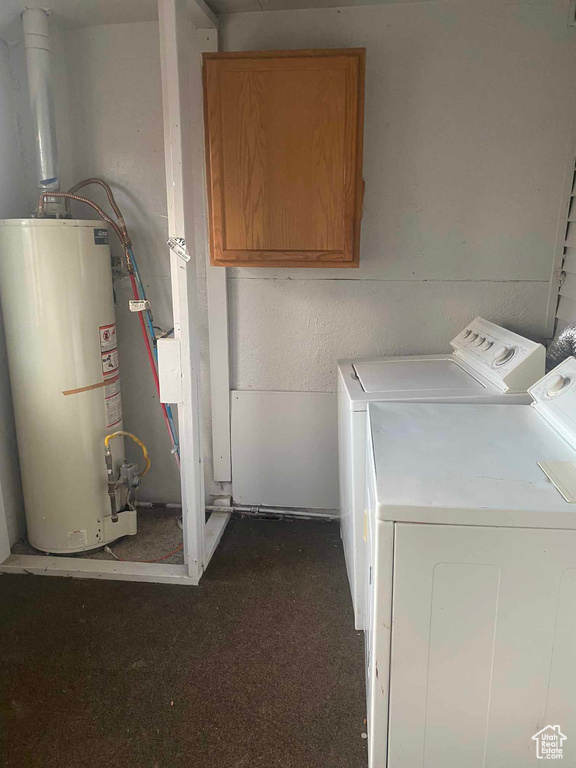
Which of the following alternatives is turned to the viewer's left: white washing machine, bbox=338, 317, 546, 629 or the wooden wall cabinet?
the white washing machine

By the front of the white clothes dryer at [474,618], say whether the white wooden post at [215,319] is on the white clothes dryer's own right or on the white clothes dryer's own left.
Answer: on the white clothes dryer's own right

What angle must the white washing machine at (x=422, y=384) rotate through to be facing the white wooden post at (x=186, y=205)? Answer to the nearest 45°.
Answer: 0° — it already faces it

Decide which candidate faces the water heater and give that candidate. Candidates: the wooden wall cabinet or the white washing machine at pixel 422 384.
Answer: the white washing machine

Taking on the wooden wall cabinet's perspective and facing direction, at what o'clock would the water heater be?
The water heater is roughly at 3 o'clock from the wooden wall cabinet.

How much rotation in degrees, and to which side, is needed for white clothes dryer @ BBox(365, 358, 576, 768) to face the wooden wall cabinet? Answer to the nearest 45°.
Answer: approximately 45° to its right

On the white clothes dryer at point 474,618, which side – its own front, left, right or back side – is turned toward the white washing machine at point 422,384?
right

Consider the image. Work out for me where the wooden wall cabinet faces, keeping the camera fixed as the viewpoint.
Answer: facing the viewer

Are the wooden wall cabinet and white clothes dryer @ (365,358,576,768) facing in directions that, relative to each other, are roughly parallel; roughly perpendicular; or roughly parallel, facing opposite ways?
roughly perpendicular

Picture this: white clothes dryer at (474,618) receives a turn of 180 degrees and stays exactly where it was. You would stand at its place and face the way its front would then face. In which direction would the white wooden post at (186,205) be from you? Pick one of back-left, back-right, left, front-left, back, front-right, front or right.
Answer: back-left

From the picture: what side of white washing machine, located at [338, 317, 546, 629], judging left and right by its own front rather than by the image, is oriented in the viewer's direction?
left

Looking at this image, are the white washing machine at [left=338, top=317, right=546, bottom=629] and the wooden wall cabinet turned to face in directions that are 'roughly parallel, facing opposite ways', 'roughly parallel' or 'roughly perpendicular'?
roughly perpendicular

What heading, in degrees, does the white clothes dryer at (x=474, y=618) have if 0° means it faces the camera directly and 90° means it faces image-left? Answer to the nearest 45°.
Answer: approximately 90°

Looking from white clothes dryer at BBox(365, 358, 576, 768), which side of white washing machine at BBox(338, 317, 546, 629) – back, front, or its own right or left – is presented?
left
